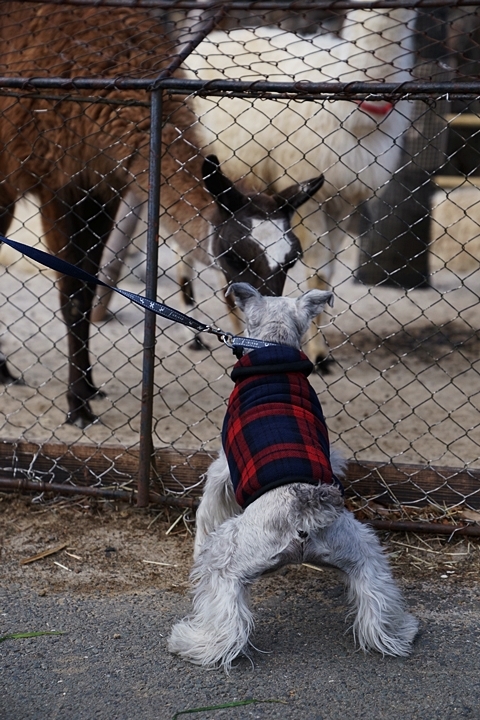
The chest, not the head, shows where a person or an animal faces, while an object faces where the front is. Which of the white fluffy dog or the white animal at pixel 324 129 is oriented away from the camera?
the white fluffy dog

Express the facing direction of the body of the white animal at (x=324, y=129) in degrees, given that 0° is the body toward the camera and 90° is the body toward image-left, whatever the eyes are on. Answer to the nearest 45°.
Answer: approximately 270°

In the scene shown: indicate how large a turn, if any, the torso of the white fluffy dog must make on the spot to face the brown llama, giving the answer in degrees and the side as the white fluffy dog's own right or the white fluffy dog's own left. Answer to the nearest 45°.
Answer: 0° — it already faces it

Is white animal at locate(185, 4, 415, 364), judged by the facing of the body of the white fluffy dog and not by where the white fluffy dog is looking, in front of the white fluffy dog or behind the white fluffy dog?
in front

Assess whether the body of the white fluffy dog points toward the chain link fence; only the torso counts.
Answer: yes

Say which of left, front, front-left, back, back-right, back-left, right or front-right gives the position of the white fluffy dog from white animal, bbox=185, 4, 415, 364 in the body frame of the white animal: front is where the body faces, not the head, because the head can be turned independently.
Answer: right

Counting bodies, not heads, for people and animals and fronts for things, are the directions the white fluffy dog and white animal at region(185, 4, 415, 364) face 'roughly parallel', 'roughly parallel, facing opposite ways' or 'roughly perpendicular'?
roughly perpendicular

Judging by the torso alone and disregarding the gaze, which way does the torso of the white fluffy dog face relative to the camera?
away from the camera

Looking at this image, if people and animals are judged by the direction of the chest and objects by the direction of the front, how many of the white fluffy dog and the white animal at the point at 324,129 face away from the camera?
1
